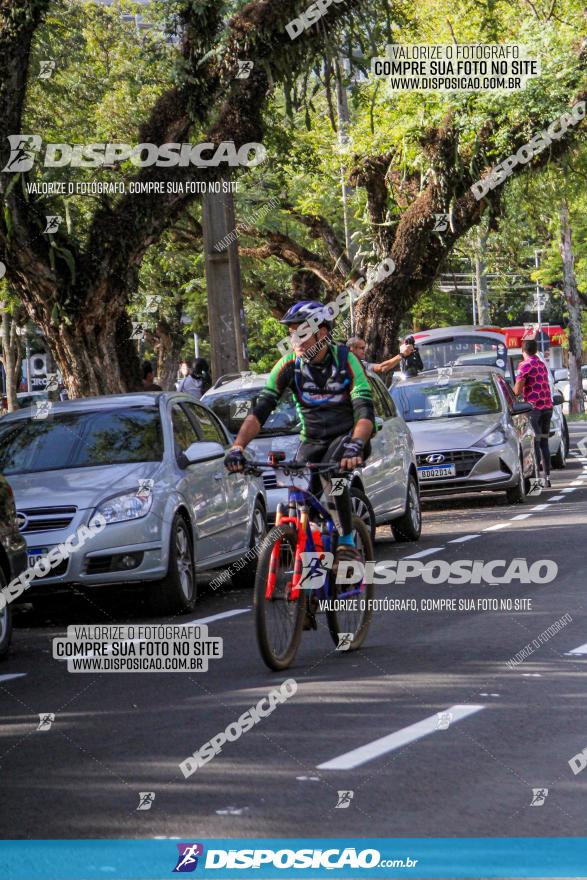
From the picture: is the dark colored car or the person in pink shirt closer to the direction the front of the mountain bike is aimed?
the dark colored car

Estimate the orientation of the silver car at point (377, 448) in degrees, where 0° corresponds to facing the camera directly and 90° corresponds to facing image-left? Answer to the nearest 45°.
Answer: approximately 45°

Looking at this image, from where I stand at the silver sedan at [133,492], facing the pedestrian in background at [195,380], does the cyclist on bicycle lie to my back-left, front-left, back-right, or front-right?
back-right

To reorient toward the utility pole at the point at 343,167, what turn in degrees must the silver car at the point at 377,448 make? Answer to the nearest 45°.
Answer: approximately 135° to its right

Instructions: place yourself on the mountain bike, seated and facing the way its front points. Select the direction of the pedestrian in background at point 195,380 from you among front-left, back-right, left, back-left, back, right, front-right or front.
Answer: back-right

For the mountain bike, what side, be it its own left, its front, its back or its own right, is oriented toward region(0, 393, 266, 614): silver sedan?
right

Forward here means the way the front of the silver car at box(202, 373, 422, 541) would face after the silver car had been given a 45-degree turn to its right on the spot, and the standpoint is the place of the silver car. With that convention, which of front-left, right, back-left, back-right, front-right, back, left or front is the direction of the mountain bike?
left

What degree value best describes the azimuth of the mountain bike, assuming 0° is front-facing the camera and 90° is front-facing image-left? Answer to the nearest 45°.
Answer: approximately 45°

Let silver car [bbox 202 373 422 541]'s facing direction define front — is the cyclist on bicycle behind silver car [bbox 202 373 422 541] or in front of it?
in front

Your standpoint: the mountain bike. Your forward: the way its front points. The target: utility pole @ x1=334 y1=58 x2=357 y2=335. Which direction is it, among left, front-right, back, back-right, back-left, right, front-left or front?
back-right
